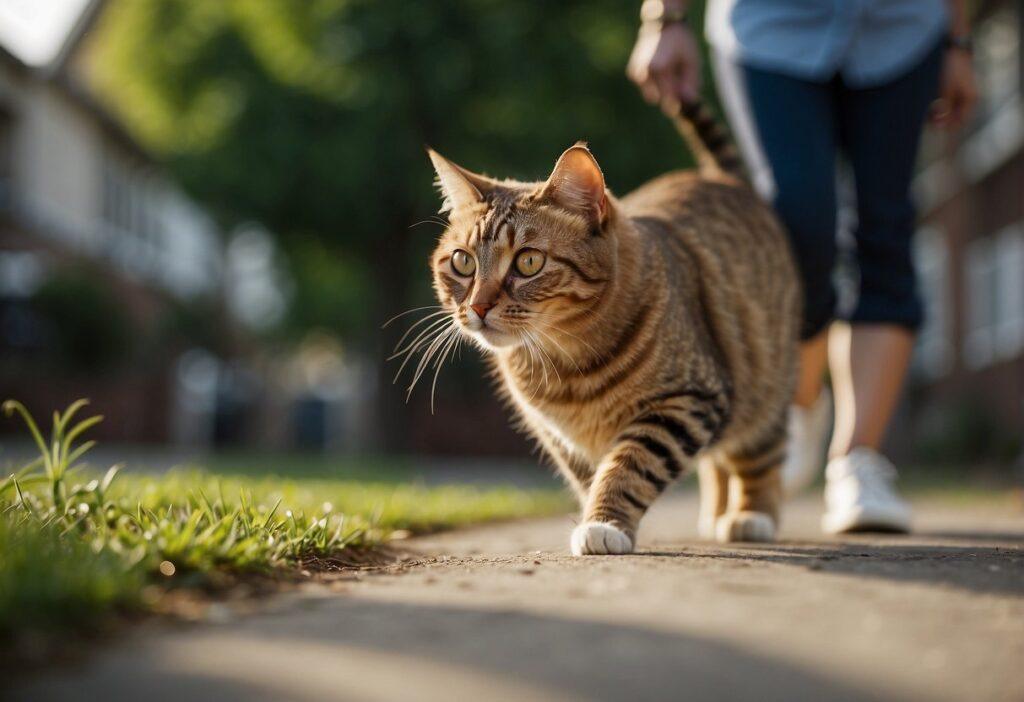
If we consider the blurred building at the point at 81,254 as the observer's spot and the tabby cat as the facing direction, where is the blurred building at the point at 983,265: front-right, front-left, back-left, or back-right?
front-left

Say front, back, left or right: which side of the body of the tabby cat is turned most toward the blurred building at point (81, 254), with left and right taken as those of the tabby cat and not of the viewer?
right

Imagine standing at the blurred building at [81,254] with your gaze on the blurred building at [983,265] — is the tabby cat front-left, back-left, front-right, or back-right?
front-right

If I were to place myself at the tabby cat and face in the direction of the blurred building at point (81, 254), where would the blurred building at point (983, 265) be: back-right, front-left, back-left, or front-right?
front-right

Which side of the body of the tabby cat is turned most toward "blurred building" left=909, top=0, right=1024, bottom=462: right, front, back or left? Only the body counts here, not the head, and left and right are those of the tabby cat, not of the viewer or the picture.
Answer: back
